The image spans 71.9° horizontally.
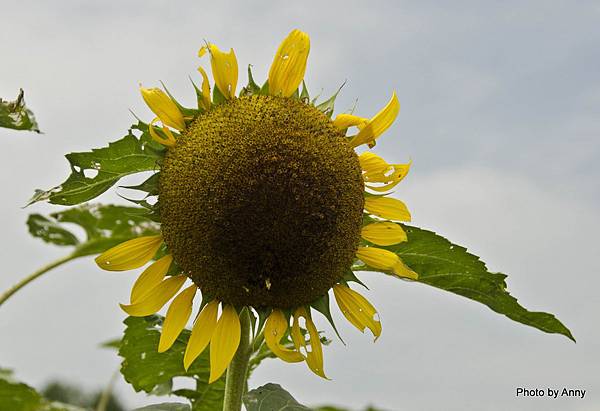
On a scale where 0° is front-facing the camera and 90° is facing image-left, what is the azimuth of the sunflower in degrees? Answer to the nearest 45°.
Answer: approximately 0°
